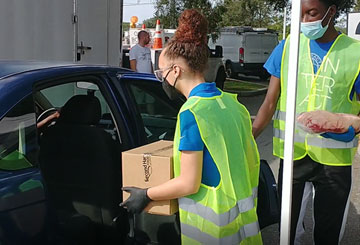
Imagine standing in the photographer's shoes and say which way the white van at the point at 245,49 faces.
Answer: facing away from the viewer and to the left of the viewer

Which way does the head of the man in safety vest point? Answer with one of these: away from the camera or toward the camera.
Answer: toward the camera

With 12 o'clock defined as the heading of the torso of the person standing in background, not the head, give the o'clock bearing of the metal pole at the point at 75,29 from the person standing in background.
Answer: The metal pole is roughly at 2 o'clock from the person standing in background.

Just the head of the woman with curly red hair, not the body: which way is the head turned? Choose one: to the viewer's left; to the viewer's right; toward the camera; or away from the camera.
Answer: to the viewer's left

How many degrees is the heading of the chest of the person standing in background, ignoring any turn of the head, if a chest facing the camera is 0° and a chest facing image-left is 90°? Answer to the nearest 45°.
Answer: approximately 315°
